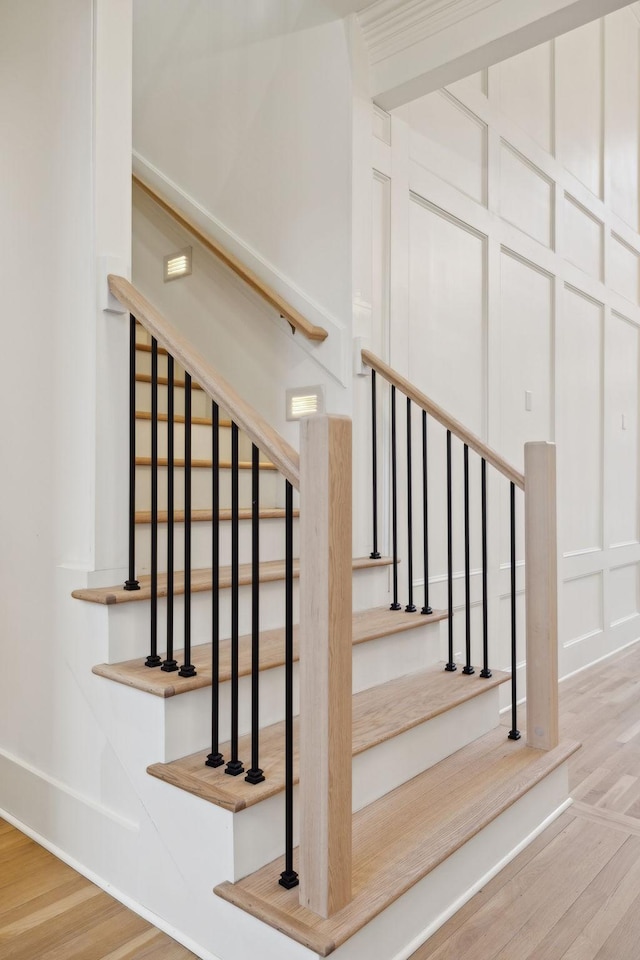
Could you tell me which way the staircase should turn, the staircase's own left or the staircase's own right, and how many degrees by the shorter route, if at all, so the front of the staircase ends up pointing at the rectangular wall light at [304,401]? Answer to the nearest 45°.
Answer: approximately 135° to the staircase's own left

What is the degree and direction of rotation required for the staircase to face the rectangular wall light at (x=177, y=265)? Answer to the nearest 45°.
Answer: approximately 135° to its left

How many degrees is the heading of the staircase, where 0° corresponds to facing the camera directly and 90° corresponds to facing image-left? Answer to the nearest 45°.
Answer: approximately 315°
